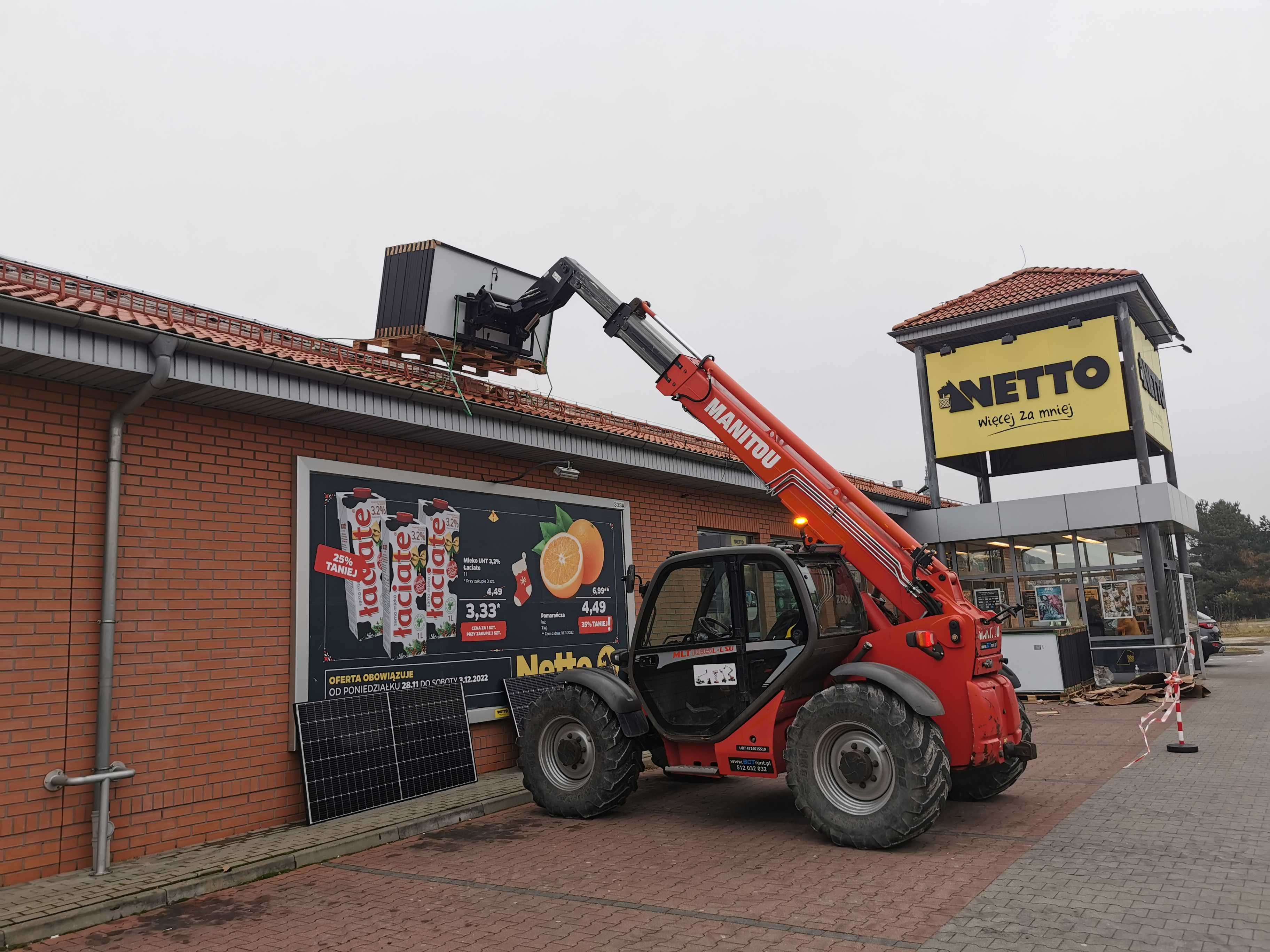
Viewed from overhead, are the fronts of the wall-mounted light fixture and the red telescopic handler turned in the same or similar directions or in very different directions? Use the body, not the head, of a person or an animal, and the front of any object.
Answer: very different directions

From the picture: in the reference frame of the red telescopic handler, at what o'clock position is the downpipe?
The downpipe is roughly at 10 o'clock from the red telescopic handler.

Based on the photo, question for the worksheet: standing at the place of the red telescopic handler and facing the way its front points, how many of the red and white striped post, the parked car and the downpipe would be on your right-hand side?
2

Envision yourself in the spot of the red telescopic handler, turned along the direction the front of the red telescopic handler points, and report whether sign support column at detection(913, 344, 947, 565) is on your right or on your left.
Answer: on your right

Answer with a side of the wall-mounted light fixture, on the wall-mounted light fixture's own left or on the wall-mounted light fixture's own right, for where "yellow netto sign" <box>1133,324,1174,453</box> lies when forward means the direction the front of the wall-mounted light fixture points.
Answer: on the wall-mounted light fixture's own left

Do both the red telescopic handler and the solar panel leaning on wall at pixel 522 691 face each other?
yes

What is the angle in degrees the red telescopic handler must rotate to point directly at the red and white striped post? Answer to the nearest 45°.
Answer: approximately 90° to its right
